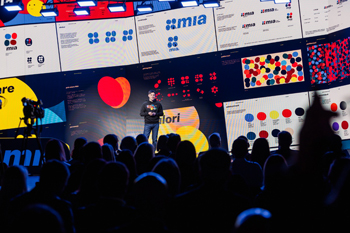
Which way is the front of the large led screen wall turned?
toward the camera

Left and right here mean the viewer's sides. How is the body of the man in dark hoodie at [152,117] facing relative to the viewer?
facing the viewer

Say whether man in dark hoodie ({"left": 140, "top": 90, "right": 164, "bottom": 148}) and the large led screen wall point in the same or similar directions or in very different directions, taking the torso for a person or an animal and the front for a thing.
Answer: same or similar directions
